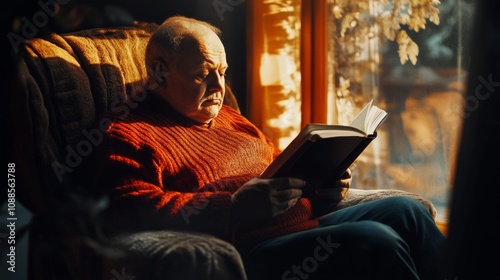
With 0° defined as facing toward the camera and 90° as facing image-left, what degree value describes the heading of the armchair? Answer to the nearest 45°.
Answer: approximately 315°

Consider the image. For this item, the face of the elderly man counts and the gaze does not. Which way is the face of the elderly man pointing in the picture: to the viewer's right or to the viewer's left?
to the viewer's right

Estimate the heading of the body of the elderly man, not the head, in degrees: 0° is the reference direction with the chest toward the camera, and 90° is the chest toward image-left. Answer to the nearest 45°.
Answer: approximately 315°
